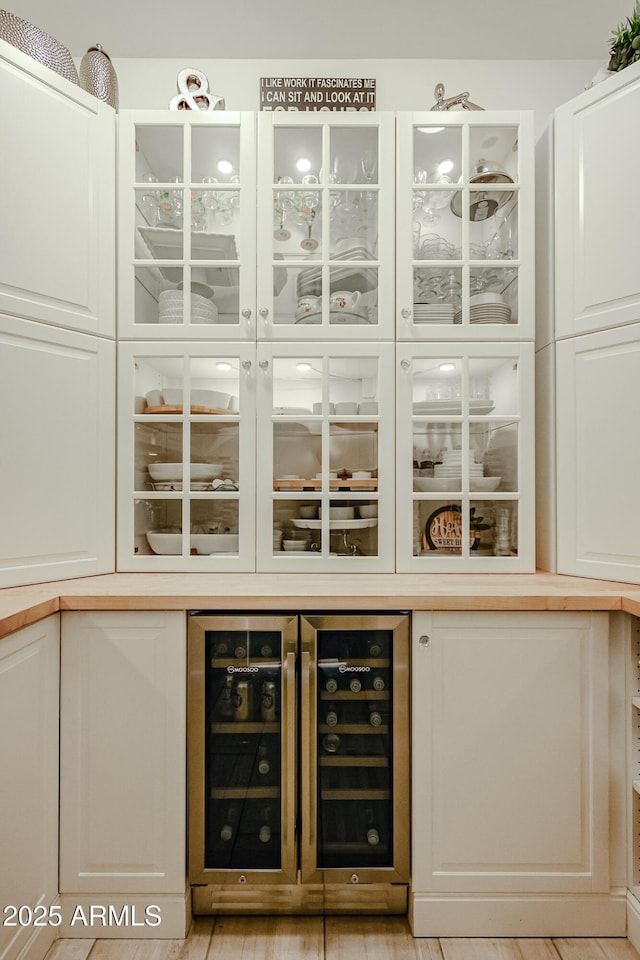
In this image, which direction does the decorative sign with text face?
toward the camera

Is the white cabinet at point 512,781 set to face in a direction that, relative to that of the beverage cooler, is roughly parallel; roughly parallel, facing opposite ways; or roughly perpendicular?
roughly parallel

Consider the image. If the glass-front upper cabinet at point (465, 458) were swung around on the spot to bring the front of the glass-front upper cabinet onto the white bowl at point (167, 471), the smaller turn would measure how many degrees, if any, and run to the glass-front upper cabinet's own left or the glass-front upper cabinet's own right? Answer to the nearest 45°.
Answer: approximately 90° to the glass-front upper cabinet's own right

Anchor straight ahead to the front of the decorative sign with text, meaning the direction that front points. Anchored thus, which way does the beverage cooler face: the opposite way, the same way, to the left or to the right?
the same way

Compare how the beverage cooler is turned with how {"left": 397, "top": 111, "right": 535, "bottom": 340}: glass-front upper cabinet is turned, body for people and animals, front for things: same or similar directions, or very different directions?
same or similar directions

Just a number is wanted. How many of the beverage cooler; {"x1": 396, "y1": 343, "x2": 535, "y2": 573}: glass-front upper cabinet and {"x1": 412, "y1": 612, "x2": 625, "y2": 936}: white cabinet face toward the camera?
3

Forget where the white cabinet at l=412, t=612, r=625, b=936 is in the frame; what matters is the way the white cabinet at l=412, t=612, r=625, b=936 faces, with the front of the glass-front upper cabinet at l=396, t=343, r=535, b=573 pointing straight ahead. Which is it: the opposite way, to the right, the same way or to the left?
the same way

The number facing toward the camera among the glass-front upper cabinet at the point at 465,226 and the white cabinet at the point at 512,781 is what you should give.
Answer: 2

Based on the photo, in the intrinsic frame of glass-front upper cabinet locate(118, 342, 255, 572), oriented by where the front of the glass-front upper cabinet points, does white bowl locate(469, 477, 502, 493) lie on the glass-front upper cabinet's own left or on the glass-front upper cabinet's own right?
on the glass-front upper cabinet's own left

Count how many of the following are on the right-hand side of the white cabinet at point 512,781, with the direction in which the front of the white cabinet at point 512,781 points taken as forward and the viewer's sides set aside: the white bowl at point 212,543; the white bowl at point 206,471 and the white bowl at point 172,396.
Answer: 3

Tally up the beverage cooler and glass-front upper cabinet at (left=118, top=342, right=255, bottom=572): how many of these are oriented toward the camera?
2

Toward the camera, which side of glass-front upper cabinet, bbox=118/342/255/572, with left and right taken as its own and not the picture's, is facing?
front
